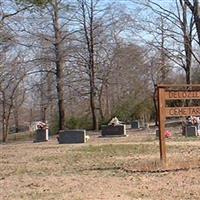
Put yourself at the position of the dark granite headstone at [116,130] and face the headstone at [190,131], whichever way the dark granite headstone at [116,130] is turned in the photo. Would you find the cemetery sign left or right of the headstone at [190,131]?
right

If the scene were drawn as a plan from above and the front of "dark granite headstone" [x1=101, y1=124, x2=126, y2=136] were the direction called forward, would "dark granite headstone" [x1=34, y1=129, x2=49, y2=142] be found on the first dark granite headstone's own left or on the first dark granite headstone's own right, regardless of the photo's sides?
on the first dark granite headstone's own right

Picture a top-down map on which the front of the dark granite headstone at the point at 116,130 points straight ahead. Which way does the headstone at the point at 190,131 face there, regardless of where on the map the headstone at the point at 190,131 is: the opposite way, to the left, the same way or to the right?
the same way

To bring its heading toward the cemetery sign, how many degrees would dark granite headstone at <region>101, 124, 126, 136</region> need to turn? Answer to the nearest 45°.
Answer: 0° — it already faces it

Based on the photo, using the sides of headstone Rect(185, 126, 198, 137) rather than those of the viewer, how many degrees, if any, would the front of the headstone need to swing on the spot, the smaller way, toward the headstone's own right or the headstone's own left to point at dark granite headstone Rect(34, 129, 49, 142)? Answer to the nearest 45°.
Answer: approximately 90° to the headstone's own right

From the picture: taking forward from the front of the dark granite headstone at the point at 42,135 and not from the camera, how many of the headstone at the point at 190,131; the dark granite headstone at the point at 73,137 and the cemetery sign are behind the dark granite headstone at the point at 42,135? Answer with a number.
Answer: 0

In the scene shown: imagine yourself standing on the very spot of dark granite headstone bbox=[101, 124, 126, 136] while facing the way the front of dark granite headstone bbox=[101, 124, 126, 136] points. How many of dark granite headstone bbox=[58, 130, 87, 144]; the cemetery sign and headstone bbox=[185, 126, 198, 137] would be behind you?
0

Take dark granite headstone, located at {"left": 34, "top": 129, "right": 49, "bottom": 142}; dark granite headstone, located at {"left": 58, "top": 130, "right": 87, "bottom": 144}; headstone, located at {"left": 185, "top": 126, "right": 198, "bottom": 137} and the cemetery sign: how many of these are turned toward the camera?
4

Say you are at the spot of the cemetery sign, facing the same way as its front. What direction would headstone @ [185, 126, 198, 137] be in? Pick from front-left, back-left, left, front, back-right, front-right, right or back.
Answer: back

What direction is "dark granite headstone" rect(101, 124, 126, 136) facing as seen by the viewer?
toward the camera

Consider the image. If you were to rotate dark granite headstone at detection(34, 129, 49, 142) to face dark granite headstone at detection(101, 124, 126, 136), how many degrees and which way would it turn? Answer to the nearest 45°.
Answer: approximately 90° to its left

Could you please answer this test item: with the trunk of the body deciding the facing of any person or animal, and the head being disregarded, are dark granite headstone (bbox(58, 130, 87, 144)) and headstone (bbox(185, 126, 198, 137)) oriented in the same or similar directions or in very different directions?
same or similar directions

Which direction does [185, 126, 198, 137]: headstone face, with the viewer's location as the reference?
facing the viewer

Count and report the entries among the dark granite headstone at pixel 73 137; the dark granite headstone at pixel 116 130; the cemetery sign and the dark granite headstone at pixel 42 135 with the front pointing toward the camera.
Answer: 4
